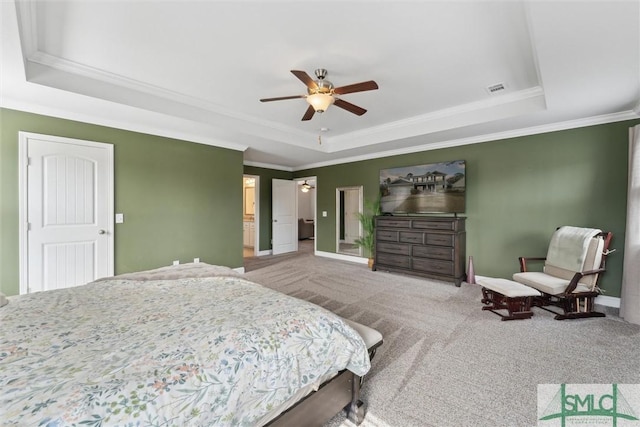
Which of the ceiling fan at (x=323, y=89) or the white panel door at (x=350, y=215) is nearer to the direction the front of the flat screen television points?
the ceiling fan

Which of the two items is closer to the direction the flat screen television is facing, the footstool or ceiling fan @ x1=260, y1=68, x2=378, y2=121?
the ceiling fan

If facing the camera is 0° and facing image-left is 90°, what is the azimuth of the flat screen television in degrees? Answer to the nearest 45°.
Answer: approximately 45°

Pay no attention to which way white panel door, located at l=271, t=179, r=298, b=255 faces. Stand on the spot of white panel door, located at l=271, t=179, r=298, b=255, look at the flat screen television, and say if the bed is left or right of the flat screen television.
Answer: right

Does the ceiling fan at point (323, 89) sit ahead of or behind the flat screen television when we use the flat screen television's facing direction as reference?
ahead

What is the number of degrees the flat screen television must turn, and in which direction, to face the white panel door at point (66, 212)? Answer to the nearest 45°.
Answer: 0° — it already faces it

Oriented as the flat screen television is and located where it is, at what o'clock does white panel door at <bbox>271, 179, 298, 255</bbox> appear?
The white panel door is roughly at 2 o'clock from the flat screen television.

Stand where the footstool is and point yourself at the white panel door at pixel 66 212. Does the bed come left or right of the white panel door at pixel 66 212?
left

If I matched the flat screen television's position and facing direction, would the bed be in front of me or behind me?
in front

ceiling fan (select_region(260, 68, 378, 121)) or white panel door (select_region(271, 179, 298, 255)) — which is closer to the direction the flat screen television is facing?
the ceiling fan
